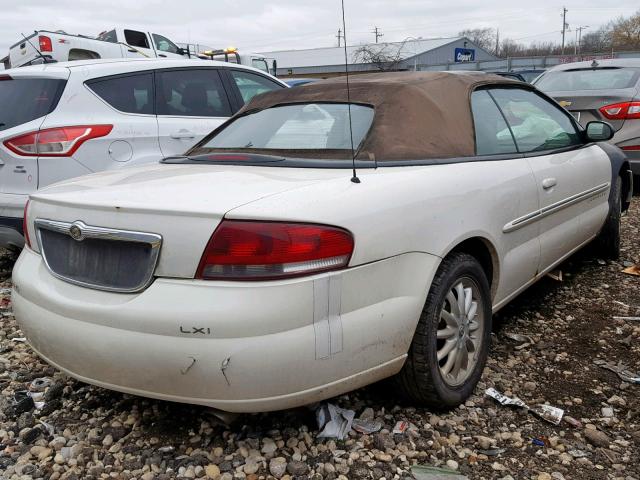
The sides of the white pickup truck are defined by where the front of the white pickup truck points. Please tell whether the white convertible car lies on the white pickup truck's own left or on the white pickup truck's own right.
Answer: on the white pickup truck's own right

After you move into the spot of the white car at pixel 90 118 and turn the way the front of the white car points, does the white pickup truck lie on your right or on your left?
on your left

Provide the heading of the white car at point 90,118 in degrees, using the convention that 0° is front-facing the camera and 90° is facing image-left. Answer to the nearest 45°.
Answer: approximately 225°

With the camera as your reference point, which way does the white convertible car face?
facing away from the viewer and to the right of the viewer

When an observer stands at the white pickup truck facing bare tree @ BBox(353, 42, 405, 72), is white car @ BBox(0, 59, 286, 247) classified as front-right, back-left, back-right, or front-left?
back-right

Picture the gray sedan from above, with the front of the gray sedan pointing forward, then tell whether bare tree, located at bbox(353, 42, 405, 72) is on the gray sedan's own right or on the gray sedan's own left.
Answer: on the gray sedan's own left

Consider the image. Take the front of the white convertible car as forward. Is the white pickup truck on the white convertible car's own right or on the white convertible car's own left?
on the white convertible car's own left

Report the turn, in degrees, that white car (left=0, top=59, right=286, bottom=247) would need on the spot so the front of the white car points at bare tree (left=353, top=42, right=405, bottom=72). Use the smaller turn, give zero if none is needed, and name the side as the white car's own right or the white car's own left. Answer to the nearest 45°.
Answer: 0° — it already faces it
